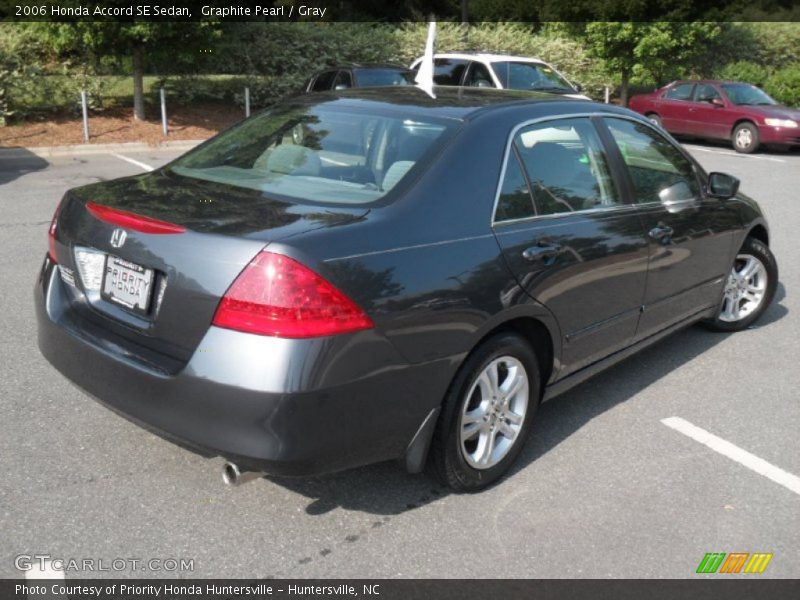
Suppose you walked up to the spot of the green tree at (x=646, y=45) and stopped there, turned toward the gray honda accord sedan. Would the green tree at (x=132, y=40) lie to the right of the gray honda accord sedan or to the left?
right

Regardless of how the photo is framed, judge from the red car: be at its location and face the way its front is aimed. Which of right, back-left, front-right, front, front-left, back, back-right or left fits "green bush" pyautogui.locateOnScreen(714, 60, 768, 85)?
back-left

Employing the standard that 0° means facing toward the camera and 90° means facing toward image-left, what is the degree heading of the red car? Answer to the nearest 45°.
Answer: approximately 315°

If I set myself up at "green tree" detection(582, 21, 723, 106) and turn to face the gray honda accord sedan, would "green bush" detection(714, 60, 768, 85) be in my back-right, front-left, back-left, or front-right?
back-left

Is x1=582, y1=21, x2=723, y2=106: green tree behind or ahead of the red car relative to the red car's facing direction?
behind

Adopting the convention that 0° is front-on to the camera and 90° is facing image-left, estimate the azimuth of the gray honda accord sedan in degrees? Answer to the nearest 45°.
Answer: approximately 225°

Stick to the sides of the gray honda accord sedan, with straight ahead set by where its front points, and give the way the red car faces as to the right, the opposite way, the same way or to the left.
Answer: to the right

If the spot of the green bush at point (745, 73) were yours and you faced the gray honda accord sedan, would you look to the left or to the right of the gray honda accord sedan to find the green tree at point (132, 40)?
right
